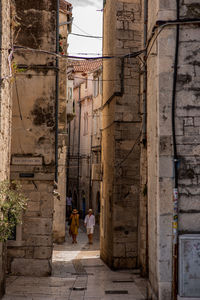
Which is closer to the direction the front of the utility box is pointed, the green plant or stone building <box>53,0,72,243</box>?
the green plant

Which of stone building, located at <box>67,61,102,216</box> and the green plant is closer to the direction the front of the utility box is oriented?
the green plant

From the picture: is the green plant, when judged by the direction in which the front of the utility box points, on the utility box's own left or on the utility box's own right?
on the utility box's own right
